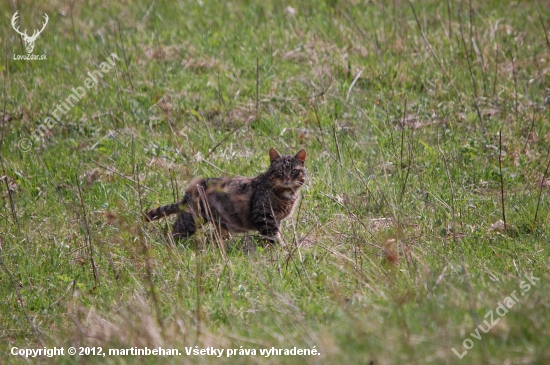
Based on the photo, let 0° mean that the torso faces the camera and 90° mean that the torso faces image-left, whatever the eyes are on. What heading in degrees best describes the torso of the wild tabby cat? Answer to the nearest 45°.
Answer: approximately 270°
